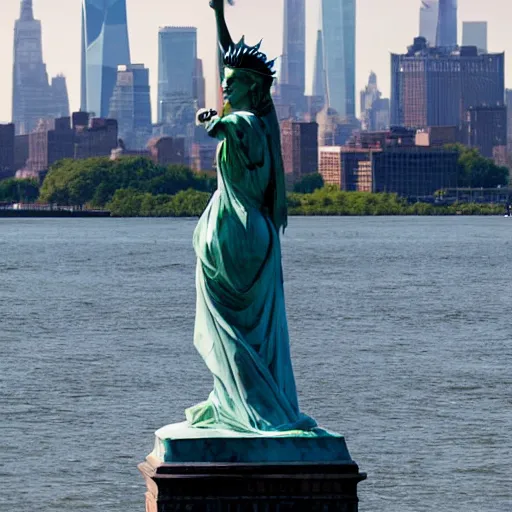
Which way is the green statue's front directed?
to the viewer's left
